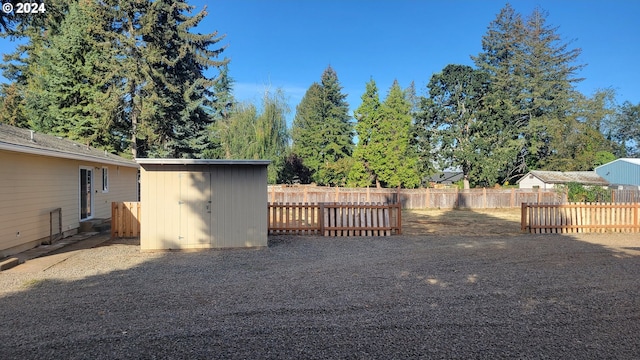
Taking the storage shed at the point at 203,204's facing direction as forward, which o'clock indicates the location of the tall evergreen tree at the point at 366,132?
The tall evergreen tree is roughly at 7 o'clock from the storage shed.

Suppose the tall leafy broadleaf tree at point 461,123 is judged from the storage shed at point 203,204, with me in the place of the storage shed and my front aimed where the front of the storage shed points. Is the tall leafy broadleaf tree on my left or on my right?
on my left

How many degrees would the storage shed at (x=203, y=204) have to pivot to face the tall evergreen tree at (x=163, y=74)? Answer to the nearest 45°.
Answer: approximately 180°

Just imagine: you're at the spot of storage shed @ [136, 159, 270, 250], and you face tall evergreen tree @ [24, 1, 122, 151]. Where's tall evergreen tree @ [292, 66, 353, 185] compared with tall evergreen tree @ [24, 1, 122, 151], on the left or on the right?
right

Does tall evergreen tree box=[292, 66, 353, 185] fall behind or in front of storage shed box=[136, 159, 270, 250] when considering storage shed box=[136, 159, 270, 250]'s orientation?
behind

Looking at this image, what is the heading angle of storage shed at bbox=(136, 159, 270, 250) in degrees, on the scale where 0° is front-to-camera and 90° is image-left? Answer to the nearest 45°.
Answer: approximately 0°
